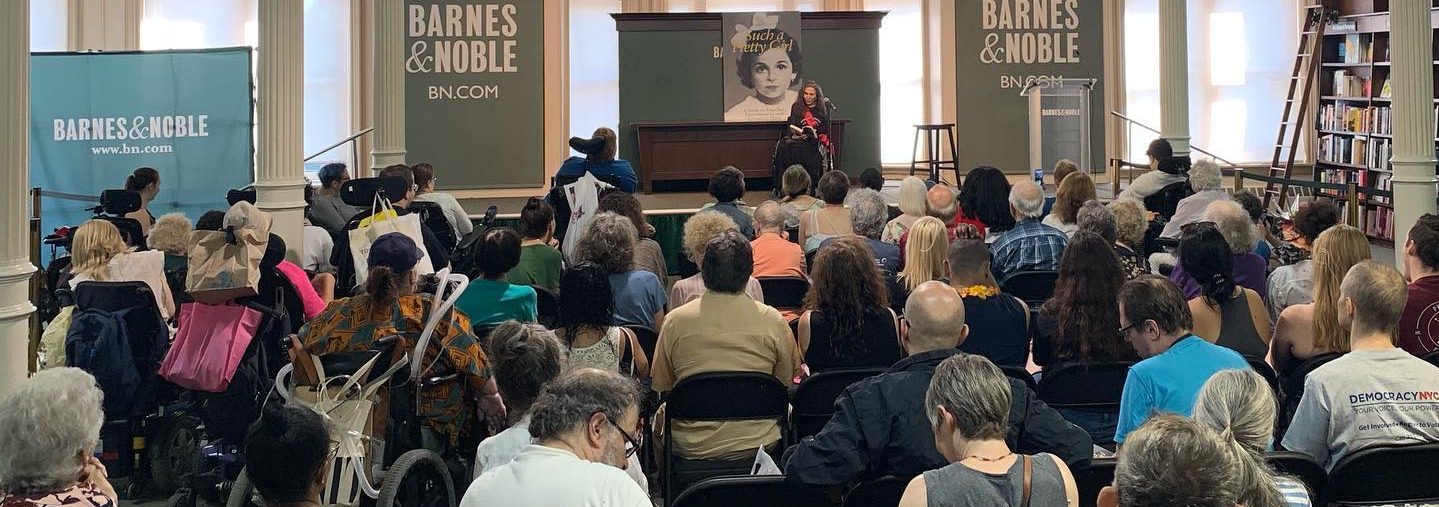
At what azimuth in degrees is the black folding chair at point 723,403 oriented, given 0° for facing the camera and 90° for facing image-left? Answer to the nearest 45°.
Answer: approximately 180°

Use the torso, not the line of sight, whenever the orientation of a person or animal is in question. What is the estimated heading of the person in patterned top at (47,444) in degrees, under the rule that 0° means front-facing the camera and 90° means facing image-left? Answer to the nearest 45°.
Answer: approximately 225°

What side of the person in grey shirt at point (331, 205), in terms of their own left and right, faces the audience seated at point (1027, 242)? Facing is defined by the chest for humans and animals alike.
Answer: right

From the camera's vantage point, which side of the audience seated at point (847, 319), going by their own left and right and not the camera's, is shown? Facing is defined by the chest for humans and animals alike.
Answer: back

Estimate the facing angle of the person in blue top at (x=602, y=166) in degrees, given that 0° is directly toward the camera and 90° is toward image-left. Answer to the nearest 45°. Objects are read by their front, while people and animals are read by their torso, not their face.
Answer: approximately 180°

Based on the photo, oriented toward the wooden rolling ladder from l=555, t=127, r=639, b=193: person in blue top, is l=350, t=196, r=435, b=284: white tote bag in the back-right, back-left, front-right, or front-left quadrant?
back-right

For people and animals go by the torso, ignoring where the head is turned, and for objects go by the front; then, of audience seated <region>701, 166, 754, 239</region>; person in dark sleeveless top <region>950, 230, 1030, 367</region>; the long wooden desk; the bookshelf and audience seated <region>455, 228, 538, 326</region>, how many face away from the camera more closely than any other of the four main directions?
3

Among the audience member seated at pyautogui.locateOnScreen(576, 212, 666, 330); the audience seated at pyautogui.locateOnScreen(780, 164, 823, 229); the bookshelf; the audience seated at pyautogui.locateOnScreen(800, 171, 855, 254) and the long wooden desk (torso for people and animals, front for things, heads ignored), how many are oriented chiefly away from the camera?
3

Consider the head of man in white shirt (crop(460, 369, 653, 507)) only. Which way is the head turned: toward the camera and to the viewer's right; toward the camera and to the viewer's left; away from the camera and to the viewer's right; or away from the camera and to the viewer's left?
away from the camera and to the viewer's right

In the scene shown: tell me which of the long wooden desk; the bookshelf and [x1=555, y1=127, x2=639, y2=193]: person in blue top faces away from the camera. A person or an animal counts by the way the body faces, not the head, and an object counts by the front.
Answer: the person in blue top
